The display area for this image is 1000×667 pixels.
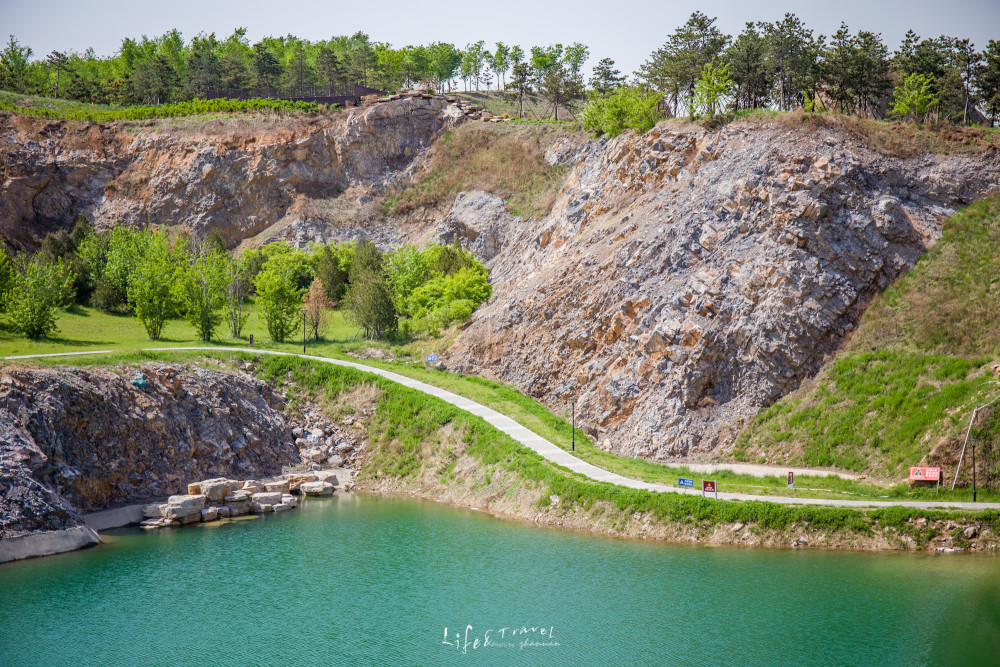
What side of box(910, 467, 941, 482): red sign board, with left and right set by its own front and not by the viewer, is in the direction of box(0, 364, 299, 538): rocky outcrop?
right

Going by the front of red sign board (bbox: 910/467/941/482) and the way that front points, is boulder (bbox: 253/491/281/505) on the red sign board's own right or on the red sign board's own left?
on the red sign board's own right

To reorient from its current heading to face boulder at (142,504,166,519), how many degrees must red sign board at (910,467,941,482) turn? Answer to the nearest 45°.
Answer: approximately 90° to its right

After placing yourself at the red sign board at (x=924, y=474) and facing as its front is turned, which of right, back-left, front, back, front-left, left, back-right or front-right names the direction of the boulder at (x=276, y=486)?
right

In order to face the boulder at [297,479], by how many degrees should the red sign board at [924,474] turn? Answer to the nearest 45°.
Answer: approximately 90° to its right

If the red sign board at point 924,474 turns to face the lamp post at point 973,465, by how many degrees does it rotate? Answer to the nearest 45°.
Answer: approximately 90° to its left

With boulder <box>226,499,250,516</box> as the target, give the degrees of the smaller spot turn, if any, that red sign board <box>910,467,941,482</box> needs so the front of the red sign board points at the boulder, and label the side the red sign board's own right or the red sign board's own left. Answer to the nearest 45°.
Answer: approximately 90° to the red sign board's own right

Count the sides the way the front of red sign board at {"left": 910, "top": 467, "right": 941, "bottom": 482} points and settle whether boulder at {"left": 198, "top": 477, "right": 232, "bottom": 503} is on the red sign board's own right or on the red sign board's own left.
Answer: on the red sign board's own right

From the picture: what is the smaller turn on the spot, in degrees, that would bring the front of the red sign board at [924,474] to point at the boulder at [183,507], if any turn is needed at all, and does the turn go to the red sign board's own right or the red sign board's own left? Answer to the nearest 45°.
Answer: approximately 90° to the red sign board's own right

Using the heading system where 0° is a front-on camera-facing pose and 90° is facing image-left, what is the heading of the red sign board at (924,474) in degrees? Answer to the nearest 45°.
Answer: approximately 0°

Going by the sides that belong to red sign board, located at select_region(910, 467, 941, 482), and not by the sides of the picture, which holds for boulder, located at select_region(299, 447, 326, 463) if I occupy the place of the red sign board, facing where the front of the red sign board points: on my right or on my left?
on my right

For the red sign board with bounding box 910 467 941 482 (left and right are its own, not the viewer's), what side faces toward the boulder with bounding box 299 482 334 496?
right
